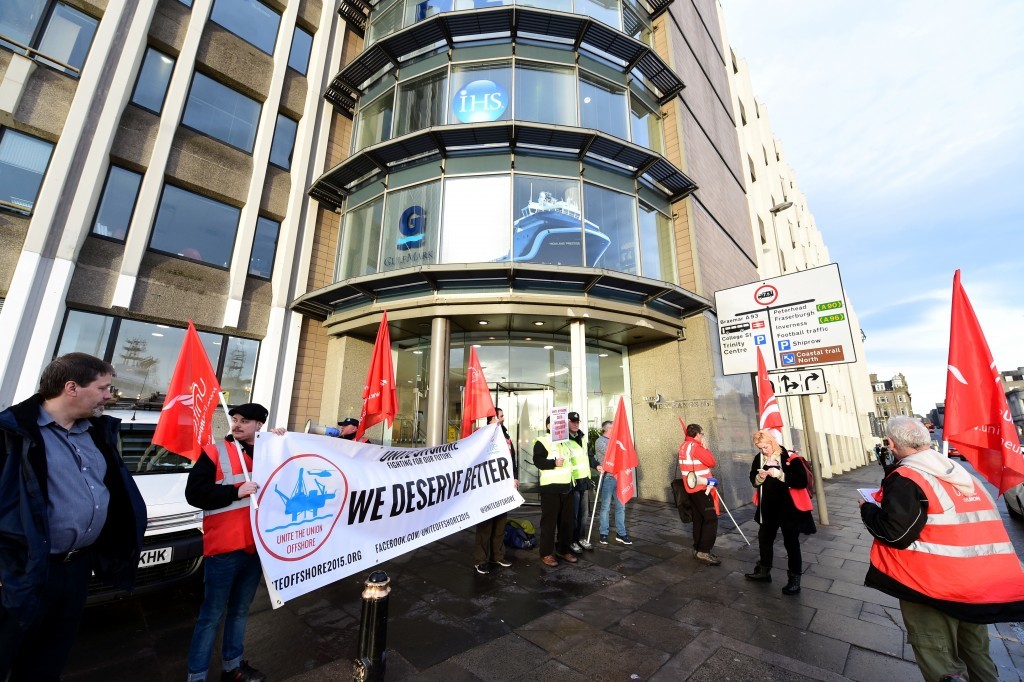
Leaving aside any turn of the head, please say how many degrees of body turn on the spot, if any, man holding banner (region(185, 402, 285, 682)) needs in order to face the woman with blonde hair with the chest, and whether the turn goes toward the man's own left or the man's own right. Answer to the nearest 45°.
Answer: approximately 45° to the man's own left

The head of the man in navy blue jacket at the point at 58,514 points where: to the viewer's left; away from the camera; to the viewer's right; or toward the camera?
to the viewer's right

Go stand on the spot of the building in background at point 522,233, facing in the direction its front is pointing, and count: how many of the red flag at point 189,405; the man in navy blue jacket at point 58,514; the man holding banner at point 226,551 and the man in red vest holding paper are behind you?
0

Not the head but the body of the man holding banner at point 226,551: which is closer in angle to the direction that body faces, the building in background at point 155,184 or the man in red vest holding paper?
the man in red vest holding paper

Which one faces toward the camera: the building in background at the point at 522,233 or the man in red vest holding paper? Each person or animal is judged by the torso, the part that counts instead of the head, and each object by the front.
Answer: the building in background

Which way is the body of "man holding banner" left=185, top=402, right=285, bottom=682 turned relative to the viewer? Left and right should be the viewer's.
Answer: facing the viewer and to the right of the viewer

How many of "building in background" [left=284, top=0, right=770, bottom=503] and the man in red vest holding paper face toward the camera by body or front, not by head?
1

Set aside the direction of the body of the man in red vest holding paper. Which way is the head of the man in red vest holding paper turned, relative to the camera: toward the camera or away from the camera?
away from the camera

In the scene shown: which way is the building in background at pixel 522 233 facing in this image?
toward the camera

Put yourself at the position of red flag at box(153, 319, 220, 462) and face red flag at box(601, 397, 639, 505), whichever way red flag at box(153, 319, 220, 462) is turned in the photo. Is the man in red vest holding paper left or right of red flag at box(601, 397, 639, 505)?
right
